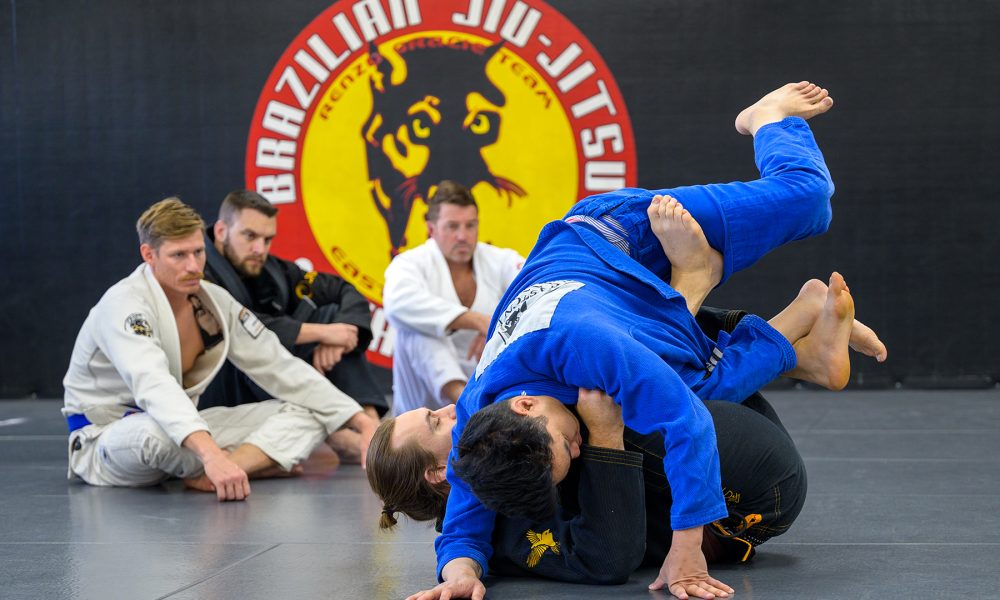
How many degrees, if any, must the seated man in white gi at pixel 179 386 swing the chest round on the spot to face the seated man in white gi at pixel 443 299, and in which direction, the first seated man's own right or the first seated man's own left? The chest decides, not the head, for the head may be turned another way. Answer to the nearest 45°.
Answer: approximately 90° to the first seated man's own left

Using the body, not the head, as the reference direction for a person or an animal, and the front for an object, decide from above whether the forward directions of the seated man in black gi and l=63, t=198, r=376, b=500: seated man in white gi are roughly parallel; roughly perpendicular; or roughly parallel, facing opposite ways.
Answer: roughly parallel

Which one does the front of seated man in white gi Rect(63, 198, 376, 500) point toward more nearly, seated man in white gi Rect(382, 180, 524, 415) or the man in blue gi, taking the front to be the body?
the man in blue gi

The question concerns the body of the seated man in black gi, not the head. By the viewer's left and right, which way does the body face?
facing the viewer and to the right of the viewer

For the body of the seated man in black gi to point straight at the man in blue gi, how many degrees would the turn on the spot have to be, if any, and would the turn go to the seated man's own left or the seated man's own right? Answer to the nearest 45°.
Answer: approximately 45° to the seated man's own right

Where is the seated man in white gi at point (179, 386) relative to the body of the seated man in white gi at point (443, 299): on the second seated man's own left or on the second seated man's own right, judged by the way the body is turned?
on the second seated man's own right

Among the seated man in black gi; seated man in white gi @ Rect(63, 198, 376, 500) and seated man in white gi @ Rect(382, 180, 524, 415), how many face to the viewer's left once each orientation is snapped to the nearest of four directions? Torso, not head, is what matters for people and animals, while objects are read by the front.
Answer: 0

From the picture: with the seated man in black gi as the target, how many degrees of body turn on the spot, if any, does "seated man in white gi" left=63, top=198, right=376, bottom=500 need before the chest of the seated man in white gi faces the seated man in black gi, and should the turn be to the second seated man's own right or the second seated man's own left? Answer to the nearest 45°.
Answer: approximately 90° to the second seated man's own left

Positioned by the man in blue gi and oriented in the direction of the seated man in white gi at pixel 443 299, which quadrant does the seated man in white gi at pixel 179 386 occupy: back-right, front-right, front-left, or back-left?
front-left

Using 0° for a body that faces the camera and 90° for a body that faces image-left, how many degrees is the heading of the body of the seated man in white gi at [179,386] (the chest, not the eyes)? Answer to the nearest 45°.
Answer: approximately 315°

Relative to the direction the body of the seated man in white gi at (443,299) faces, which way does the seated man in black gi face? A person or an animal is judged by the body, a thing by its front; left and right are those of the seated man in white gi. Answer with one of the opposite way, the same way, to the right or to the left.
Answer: the same way

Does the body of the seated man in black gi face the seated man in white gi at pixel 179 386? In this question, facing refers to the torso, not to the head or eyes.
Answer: no

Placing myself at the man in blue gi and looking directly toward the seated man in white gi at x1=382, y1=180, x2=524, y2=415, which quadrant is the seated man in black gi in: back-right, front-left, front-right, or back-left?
front-left

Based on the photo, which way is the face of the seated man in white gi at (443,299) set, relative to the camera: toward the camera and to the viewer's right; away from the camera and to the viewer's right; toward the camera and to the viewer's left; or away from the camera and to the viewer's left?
toward the camera and to the viewer's right
